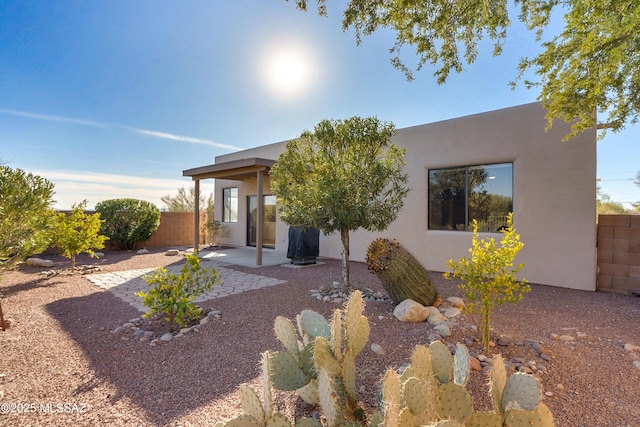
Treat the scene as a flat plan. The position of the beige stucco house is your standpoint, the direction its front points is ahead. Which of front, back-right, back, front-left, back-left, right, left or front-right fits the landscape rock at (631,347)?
front-left

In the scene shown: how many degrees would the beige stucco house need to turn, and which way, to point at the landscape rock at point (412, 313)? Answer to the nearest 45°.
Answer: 0° — it already faces it

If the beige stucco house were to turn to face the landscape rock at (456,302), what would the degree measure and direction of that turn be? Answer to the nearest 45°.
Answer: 0° — it already faces it

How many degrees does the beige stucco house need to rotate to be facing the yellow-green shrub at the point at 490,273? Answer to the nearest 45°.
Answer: approximately 45° to its left

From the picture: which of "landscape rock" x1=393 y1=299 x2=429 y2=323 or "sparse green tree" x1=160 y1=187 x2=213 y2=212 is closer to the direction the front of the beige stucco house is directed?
the landscape rock

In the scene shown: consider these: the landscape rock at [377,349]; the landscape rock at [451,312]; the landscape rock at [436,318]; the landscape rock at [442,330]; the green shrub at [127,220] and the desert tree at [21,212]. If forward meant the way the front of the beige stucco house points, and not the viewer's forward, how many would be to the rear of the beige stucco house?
0

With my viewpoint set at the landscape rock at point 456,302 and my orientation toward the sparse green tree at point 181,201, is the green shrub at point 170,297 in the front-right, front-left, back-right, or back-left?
front-left

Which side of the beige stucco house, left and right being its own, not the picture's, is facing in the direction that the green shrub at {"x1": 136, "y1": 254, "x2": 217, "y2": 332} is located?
front

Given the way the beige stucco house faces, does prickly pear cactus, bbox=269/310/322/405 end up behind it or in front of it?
in front

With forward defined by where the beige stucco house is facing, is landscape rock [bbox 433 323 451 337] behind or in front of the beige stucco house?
in front

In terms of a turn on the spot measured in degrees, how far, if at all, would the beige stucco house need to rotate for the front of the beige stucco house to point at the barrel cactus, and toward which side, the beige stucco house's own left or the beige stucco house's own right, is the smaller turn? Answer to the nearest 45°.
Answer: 0° — it already faces it

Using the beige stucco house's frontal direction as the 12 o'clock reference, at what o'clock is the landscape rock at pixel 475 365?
The landscape rock is roughly at 11 o'clock from the beige stucco house.

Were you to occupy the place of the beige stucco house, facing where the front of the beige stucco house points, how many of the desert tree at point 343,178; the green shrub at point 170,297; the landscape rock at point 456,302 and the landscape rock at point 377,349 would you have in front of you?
4

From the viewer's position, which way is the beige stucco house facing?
facing the viewer and to the left of the viewer

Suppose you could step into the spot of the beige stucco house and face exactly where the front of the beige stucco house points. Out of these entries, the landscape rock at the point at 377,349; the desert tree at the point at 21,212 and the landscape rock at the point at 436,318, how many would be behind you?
0

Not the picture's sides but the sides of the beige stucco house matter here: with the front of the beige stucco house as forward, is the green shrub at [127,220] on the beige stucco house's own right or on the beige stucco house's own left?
on the beige stucco house's own right

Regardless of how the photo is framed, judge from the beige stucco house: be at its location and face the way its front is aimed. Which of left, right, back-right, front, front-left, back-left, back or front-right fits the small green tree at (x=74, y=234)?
front-right

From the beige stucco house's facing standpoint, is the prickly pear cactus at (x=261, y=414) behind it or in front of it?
in front
